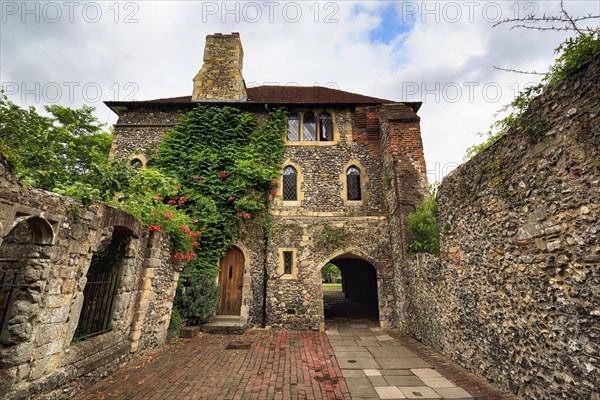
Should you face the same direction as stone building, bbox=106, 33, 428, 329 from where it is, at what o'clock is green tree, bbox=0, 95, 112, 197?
The green tree is roughly at 2 o'clock from the stone building.

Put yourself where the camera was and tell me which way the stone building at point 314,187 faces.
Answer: facing the viewer

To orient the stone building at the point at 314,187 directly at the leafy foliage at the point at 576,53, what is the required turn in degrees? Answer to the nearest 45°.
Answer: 0° — it already faces it

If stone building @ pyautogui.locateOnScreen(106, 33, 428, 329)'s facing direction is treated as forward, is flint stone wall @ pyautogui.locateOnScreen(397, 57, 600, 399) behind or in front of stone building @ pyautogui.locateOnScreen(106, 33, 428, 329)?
in front

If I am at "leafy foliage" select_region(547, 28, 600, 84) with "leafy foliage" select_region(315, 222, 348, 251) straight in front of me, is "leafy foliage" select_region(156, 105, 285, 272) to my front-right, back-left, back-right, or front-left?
front-left

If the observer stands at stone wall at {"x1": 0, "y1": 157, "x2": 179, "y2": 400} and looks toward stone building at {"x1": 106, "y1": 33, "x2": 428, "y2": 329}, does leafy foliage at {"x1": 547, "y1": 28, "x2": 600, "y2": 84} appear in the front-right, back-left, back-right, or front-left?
front-right
